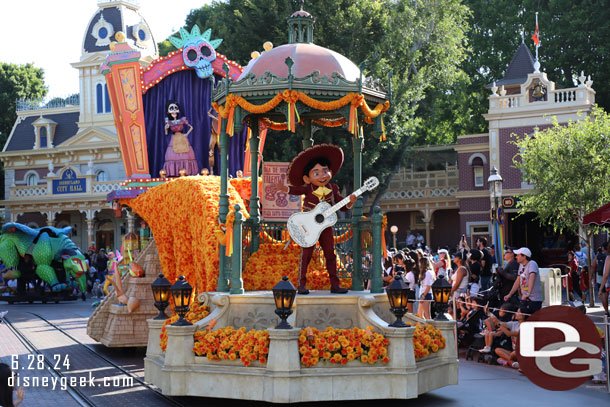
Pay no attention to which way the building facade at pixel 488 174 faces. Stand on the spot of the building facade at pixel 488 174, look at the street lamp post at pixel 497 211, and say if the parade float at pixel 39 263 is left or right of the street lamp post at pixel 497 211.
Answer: right

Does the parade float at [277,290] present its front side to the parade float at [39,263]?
no

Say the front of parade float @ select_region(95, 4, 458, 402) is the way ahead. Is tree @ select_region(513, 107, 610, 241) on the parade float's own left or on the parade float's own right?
on the parade float's own left

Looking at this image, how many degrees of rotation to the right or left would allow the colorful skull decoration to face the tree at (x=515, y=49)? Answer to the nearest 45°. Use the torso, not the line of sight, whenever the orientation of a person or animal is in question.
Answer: approximately 135° to its left

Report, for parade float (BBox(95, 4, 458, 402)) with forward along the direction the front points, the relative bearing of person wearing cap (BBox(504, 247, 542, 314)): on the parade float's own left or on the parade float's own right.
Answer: on the parade float's own left

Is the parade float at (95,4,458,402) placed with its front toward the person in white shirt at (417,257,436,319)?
no

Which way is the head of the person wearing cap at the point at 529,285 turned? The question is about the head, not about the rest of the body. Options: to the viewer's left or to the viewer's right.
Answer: to the viewer's left

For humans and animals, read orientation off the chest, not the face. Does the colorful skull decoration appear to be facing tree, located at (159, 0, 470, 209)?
no

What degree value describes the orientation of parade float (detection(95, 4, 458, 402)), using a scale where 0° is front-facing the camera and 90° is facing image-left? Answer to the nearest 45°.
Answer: approximately 315°

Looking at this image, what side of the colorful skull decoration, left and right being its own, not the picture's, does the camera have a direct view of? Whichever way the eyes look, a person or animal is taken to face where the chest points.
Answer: front
